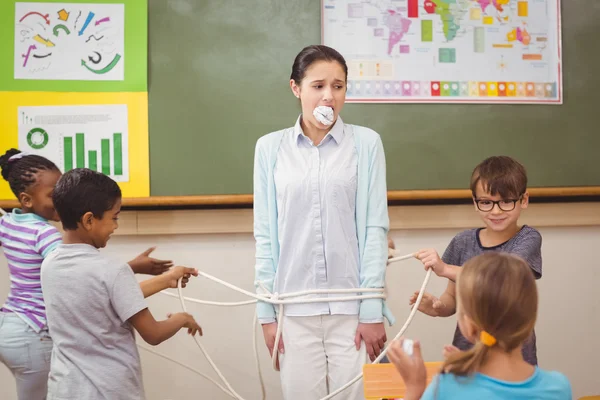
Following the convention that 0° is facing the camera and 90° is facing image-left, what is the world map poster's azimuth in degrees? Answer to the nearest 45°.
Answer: approximately 0°

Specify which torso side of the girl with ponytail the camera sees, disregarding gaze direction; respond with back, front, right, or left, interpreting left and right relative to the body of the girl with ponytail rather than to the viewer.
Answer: back

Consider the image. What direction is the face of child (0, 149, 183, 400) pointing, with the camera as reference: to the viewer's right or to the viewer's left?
to the viewer's right

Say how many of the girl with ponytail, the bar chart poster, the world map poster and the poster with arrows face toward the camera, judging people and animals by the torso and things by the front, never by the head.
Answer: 3

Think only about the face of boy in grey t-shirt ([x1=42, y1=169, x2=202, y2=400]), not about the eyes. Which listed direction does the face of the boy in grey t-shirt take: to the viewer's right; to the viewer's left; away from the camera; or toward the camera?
to the viewer's right
